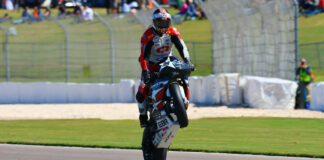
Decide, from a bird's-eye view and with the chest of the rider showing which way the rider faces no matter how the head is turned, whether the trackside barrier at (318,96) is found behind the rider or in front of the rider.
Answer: behind

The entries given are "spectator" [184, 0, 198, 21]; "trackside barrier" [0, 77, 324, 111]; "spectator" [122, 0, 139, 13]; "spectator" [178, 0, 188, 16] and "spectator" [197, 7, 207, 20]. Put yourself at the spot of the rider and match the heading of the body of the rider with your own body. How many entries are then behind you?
5

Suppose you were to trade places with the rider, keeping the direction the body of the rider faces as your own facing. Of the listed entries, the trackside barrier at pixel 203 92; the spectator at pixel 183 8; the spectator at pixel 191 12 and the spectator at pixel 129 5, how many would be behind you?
4

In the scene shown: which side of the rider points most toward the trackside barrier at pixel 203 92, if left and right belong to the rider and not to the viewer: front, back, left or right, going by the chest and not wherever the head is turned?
back

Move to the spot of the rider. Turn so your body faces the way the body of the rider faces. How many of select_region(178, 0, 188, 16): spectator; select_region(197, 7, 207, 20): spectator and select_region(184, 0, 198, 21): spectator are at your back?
3

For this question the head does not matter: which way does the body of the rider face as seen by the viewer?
toward the camera

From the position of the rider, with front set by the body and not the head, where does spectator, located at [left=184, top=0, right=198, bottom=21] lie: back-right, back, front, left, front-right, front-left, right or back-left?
back

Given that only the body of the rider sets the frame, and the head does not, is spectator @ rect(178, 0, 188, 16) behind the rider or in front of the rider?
behind

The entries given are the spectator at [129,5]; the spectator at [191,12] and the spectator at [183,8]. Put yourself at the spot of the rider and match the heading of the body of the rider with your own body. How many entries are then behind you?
3

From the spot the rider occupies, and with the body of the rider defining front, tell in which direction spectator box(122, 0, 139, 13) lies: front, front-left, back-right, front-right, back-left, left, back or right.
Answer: back

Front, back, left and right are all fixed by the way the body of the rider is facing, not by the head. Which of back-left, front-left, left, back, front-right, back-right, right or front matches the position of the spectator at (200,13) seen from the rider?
back
